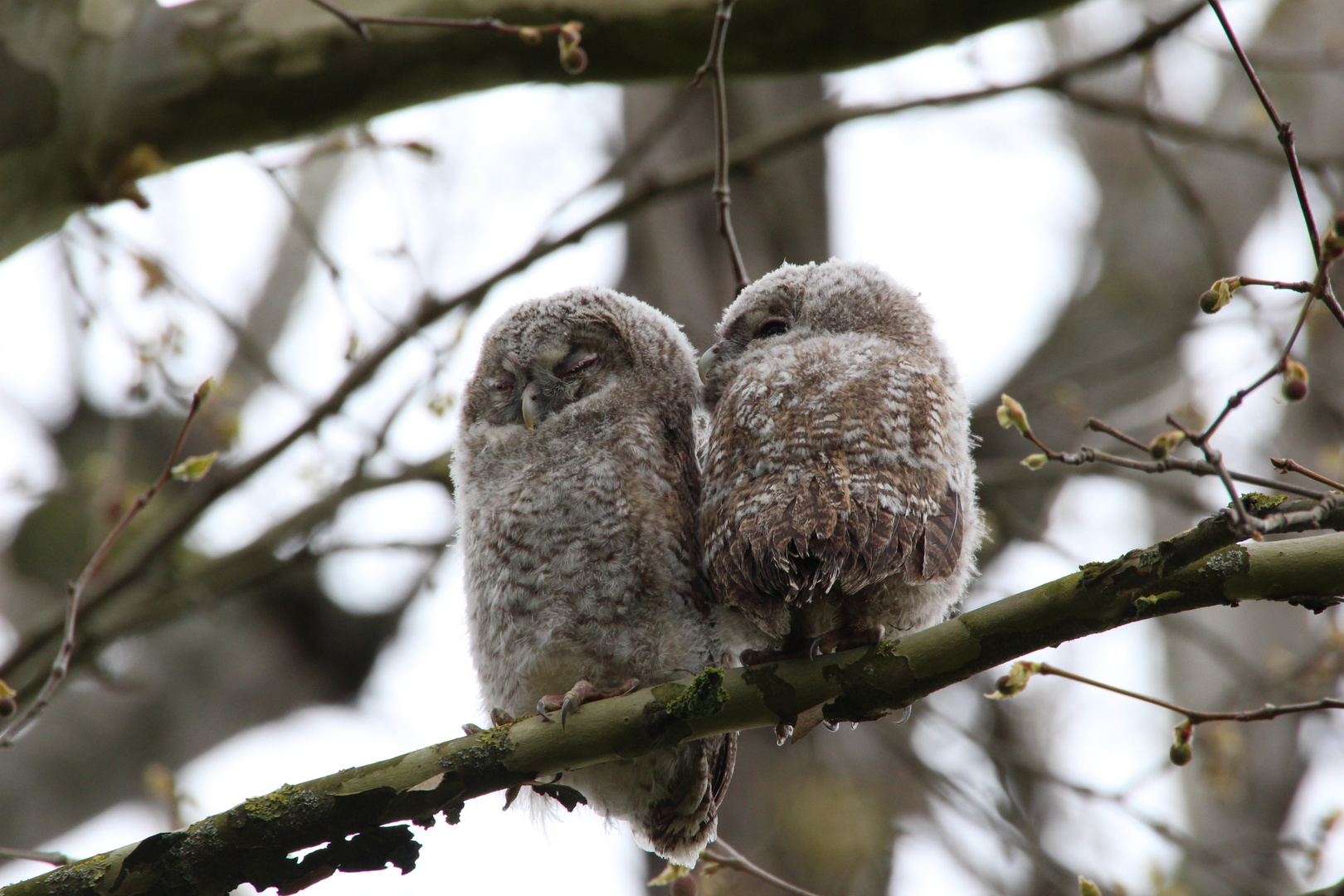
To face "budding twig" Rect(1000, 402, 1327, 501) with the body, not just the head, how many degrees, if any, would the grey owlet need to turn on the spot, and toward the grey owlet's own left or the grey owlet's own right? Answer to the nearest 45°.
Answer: approximately 90° to the grey owlet's own left

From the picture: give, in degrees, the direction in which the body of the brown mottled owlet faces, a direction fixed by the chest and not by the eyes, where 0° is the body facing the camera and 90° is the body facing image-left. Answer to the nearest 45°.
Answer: approximately 180°

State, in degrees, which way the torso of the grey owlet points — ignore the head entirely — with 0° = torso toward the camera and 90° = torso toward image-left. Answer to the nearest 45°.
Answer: approximately 45°

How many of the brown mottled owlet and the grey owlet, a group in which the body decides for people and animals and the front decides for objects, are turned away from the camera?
1

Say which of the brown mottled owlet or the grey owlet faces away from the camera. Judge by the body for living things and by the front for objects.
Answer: the brown mottled owlet

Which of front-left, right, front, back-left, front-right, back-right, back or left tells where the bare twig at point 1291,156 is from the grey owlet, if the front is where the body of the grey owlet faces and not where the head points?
left

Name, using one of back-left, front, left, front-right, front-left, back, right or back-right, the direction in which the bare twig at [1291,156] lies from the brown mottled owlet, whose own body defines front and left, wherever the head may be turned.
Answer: back-right
